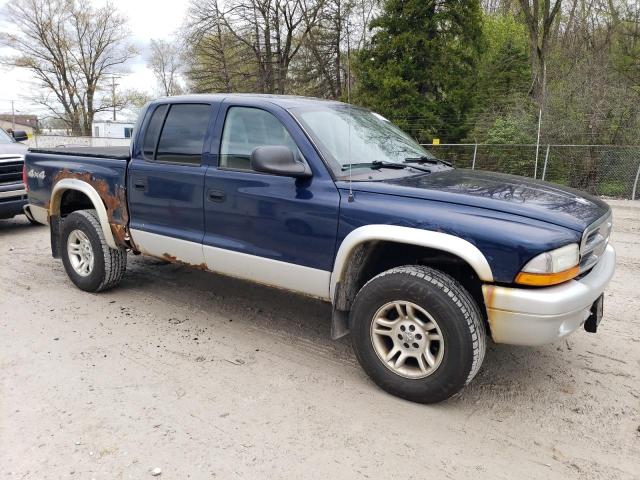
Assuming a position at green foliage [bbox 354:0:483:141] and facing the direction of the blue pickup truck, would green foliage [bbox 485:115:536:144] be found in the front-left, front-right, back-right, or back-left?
front-left

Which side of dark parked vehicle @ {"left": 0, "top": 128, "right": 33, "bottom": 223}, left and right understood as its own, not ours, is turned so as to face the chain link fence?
left

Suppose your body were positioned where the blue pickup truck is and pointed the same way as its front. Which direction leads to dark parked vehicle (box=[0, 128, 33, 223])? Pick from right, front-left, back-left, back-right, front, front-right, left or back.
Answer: back

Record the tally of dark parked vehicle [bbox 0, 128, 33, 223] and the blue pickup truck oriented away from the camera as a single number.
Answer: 0

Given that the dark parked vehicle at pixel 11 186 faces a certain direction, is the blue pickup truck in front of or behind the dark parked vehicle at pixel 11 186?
in front

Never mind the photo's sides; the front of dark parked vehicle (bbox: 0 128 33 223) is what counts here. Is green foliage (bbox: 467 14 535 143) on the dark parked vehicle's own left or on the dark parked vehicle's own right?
on the dark parked vehicle's own left

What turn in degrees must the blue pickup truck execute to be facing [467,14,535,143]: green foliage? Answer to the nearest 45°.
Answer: approximately 135° to its left

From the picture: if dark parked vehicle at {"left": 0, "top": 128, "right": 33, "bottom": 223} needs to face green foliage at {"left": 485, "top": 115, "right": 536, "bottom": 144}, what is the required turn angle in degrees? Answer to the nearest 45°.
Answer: approximately 90° to its left

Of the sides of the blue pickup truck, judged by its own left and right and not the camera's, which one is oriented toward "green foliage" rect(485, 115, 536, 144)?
left

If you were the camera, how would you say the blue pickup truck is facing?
facing the viewer and to the right of the viewer

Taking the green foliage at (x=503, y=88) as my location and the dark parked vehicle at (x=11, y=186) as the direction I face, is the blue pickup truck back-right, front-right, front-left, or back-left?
front-left

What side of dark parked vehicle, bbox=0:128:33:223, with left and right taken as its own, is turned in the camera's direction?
front
